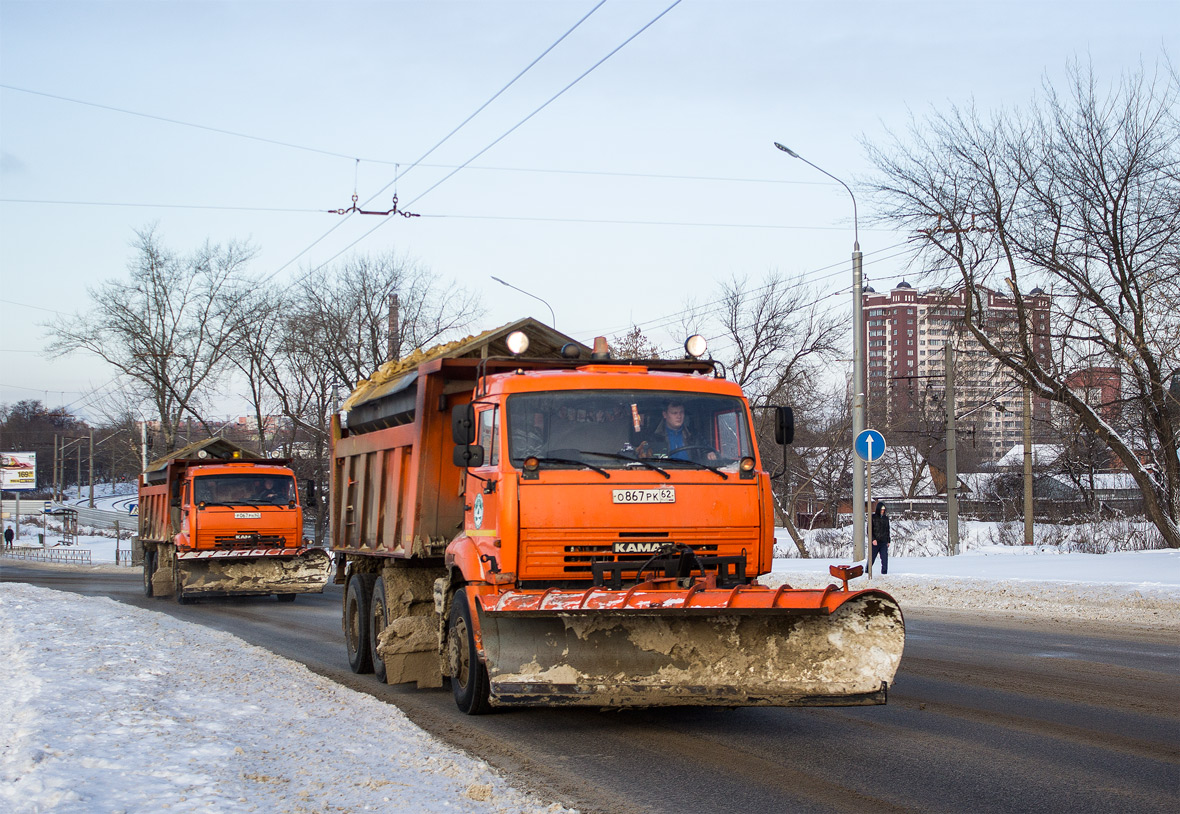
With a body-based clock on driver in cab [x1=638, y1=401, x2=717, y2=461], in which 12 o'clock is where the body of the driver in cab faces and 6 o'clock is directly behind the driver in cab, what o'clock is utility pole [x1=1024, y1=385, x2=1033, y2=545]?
The utility pole is roughly at 8 o'clock from the driver in cab.

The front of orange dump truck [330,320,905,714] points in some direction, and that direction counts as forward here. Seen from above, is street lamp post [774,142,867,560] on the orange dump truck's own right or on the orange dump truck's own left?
on the orange dump truck's own left

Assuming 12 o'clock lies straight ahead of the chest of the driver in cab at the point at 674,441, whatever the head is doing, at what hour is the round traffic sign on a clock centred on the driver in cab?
The round traffic sign is roughly at 8 o'clock from the driver in cab.

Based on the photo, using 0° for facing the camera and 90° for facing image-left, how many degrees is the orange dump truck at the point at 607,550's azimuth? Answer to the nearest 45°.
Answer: approximately 315°

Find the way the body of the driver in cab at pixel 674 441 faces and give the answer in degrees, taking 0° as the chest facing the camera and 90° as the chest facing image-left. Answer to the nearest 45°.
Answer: approximately 315°

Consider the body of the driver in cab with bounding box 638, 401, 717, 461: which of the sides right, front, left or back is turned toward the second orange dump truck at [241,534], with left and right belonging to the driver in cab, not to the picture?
back

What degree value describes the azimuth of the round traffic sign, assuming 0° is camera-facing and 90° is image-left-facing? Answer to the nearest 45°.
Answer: approximately 0°
